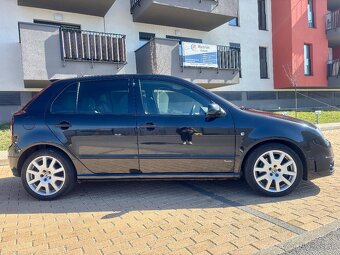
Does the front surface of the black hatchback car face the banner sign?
no

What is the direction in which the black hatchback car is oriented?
to the viewer's right

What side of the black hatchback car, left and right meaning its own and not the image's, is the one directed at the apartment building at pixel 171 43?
left
